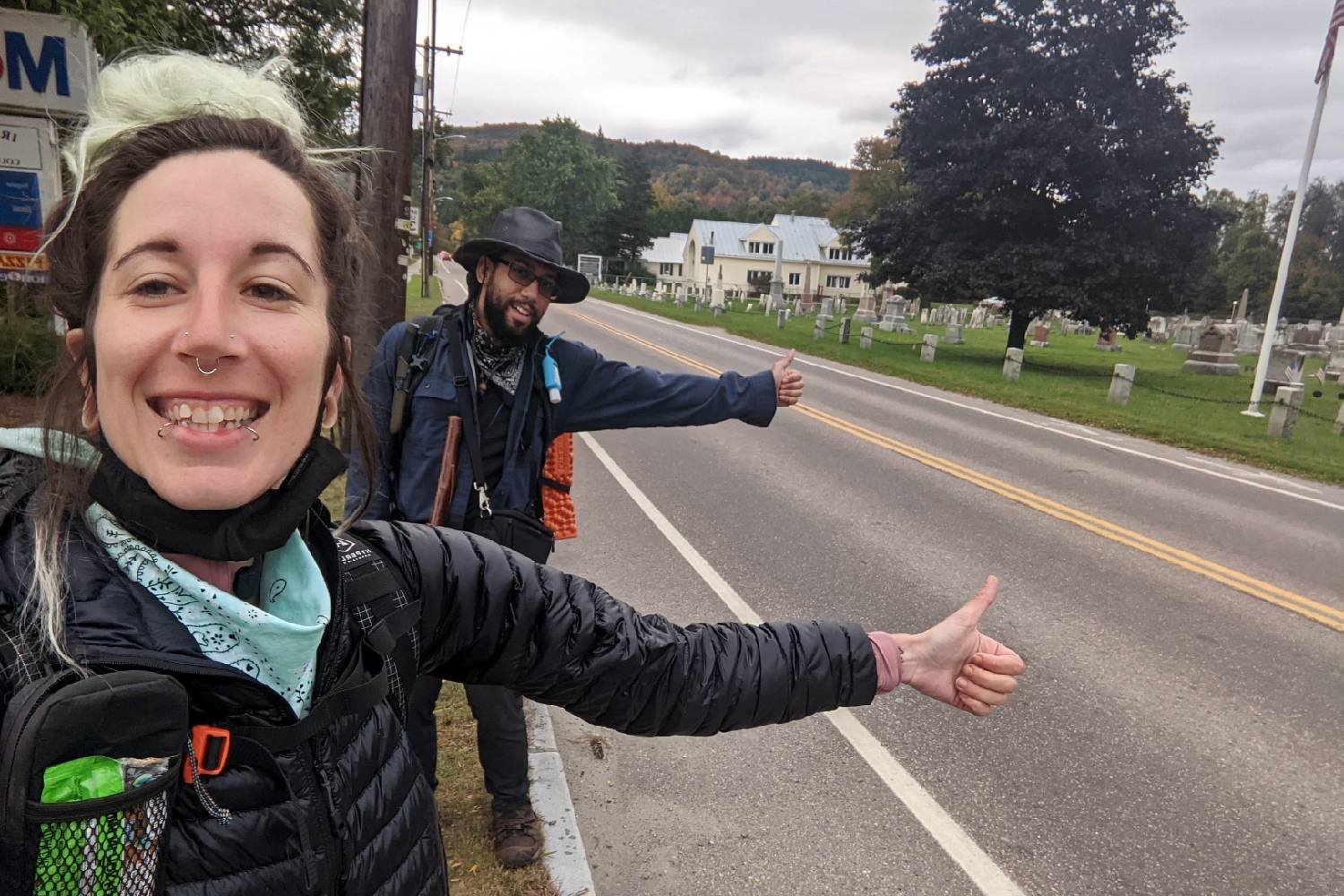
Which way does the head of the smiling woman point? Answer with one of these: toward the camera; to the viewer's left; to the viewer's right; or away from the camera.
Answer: toward the camera

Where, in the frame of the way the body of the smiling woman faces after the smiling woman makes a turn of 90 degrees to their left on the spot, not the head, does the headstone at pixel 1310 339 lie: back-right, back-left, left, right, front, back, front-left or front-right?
front-left

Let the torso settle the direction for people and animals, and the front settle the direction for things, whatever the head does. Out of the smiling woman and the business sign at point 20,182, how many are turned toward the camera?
2

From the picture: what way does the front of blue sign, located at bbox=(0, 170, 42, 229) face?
toward the camera

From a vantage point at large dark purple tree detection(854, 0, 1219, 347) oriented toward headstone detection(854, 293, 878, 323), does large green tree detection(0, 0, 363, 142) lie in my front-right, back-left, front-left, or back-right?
back-left

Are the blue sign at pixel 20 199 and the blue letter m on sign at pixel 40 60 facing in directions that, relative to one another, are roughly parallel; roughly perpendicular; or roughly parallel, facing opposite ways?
roughly parallel

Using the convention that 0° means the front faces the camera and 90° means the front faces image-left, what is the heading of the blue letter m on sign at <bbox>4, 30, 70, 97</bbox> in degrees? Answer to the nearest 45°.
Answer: approximately 0°

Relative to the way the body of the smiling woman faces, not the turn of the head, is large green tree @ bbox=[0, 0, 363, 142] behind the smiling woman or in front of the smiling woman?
behind

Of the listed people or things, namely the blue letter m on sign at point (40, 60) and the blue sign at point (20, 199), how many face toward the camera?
2

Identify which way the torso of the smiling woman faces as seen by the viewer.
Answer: toward the camera

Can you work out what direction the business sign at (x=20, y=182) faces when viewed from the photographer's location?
facing the viewer
